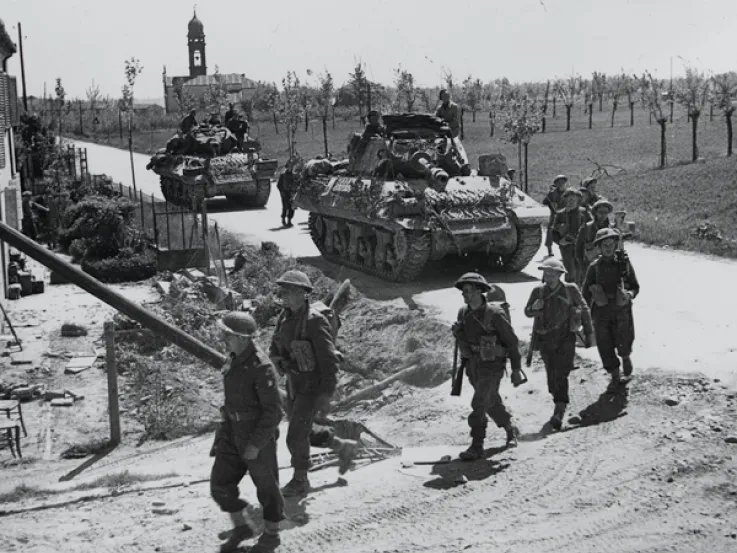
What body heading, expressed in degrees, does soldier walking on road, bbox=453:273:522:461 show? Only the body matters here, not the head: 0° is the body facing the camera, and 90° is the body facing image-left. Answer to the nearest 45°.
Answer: approximately 45°

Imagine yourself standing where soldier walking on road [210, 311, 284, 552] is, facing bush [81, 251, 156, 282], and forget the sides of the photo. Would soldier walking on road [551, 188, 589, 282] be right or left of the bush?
right

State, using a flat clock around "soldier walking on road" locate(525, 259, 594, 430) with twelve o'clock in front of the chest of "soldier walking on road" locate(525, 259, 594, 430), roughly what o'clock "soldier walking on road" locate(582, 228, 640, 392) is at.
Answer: "soldier walking on road" locate(582, 228, 640, 392) is roughly at 7 o'clock from "soldier walking on road" locate(525, 259, 594, 430).

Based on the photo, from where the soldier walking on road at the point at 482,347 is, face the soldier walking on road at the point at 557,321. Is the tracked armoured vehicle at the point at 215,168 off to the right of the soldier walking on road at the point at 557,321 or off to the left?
left

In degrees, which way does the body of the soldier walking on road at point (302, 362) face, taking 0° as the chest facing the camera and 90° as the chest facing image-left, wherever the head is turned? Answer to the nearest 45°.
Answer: approximately 45°

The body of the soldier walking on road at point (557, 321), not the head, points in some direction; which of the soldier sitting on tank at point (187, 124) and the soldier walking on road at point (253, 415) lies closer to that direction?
the soldier walking on road

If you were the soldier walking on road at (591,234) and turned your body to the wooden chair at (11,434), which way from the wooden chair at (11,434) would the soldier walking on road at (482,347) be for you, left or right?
left

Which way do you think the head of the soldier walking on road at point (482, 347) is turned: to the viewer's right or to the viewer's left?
to the viewer's left

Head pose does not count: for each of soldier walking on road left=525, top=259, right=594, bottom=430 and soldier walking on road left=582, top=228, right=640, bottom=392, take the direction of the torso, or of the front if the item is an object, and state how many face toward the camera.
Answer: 2
